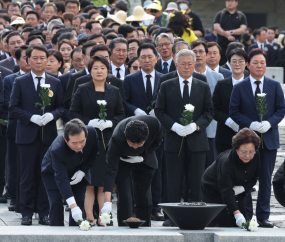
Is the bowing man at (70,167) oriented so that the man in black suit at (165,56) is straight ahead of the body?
no

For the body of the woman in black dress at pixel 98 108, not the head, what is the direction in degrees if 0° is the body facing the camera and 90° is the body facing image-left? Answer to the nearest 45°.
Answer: approximately 0°

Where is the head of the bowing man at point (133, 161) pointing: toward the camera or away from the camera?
toward the camera

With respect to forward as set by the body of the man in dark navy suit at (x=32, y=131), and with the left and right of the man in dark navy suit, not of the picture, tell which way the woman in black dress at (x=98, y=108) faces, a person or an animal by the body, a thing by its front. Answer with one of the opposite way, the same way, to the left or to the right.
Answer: the same way

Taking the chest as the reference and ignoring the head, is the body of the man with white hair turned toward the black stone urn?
yes

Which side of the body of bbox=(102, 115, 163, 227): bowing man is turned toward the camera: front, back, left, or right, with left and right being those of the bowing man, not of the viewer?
front

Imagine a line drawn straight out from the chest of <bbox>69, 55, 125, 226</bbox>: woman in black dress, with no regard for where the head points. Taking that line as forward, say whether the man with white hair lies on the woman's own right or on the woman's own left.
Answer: on the woman's own left

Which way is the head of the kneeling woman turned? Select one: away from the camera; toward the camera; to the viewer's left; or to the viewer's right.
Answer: toward the camera

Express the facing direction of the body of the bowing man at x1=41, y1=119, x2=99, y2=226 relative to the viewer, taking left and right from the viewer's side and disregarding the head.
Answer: facing the viewer and to the right of the viewer

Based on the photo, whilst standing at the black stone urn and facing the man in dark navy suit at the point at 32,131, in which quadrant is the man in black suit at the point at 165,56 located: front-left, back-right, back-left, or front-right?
front-right

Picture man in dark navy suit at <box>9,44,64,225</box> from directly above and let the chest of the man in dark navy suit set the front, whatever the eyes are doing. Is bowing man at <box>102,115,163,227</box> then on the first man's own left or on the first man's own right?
on the first man's own left

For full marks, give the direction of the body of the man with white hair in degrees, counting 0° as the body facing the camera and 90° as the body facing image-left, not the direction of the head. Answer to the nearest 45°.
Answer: approximately 0°

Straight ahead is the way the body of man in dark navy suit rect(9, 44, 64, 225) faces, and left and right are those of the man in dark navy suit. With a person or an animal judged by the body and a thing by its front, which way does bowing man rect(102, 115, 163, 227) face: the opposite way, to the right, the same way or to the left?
the same way

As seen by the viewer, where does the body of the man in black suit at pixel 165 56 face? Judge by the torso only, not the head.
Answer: toward the camera

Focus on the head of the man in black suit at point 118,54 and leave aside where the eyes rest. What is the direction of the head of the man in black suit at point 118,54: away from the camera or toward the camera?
toward the camera

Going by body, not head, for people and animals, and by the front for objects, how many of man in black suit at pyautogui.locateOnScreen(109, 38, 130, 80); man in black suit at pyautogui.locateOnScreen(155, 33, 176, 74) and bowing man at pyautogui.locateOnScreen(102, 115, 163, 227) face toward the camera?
3

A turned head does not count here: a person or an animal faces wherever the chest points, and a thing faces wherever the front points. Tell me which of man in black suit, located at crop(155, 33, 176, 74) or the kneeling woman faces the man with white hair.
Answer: the man in black suit

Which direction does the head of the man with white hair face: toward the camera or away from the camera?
toward the camera

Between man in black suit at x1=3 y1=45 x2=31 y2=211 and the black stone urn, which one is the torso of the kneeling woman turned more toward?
the black stone urn
